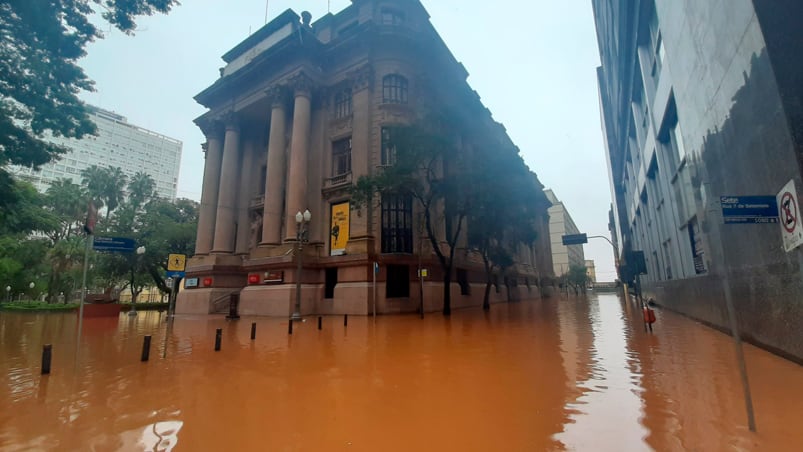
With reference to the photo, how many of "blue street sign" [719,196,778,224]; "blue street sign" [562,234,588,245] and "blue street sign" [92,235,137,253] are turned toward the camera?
3

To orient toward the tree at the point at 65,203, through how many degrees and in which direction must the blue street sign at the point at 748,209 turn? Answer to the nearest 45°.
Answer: approximately 90° to its right

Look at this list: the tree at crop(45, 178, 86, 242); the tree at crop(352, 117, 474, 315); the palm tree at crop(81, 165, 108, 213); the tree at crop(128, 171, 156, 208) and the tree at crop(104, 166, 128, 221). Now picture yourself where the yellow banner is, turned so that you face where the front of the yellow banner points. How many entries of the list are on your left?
1

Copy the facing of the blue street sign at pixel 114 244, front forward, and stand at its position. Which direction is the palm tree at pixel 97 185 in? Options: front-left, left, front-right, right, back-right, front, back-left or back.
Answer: back

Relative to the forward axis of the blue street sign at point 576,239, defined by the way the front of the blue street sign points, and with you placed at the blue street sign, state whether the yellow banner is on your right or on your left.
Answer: on your right

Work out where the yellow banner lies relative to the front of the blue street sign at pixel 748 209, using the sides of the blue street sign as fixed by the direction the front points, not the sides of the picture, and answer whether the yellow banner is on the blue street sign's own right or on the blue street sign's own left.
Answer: on the blue street sign's own right

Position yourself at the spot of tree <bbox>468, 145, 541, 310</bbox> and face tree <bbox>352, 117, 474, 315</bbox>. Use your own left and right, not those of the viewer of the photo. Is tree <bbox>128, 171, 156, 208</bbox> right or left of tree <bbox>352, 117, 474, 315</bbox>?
right

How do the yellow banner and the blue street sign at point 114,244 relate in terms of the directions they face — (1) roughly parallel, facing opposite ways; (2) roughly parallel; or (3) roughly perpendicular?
roughly perpendicular

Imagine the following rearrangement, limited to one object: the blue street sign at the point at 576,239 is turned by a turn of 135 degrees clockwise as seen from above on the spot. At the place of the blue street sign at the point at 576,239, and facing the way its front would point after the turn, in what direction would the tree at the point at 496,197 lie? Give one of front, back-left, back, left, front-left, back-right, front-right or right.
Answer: left

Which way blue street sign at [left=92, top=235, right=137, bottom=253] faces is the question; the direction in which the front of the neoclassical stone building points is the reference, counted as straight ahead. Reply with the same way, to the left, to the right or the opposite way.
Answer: to the left

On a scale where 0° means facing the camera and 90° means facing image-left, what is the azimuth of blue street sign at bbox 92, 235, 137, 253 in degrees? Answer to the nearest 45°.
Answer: approximately 0°

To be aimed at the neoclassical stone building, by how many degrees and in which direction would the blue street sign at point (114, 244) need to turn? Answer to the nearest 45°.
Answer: approximately 135° to its left
